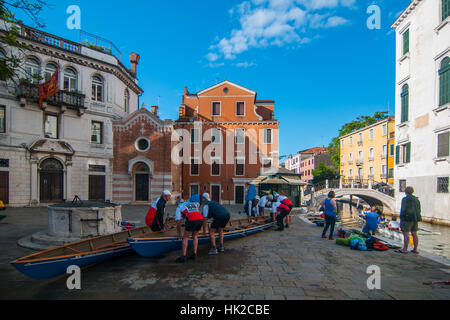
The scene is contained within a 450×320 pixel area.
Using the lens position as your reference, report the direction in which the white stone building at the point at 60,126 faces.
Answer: facing the viewer and to the right of the viewer

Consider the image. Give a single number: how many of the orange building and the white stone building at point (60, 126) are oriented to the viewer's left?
0

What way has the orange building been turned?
toward the camera
